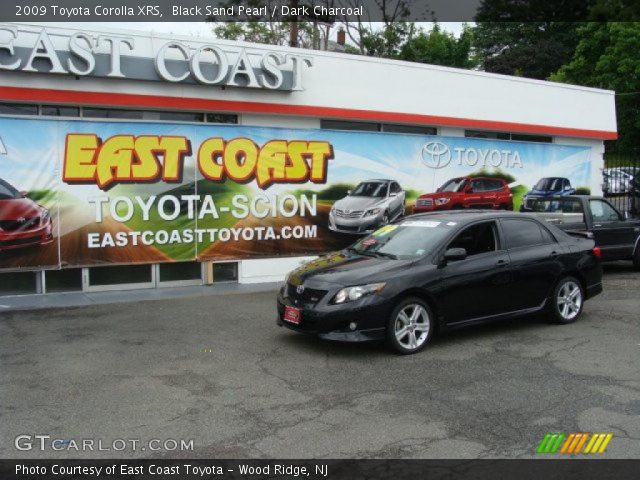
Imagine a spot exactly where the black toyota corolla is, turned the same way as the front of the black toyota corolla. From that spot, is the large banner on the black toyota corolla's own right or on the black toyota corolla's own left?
on the black toyota corolla's own right

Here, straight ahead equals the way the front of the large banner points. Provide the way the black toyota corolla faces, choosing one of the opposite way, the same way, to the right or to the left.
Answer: to the right

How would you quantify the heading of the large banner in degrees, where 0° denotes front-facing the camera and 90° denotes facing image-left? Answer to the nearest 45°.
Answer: approximately 315°

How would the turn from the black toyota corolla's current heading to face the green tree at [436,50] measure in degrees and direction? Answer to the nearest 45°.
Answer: approximately 135° to its right

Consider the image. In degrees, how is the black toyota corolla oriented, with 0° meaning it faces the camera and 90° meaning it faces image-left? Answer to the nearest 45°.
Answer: approximately 45°

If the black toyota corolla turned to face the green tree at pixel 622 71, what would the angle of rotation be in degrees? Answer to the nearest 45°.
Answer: approximately 135° to its right

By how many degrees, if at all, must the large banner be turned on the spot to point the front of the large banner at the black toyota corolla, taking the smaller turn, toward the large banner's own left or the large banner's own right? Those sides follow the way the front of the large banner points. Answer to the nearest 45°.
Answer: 0° — it already faces it

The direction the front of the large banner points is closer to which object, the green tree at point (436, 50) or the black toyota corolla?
the black toyota corolla

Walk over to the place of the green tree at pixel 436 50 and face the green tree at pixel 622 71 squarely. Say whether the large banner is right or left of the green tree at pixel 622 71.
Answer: right

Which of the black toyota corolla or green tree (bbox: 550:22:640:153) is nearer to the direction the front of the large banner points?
the black toyota corolla
